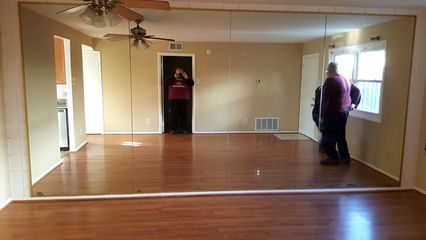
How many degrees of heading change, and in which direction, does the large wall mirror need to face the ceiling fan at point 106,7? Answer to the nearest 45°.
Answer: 0° — it already faces it

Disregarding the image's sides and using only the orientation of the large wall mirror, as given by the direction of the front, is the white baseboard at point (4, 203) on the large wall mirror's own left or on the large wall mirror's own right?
on the large wall mirror's own right

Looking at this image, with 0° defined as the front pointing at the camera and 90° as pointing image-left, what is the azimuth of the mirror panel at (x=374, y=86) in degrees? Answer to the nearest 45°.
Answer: approximately 0°

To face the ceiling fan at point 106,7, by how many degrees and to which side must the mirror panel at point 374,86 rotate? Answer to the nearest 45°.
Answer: approximately 45° to its right
